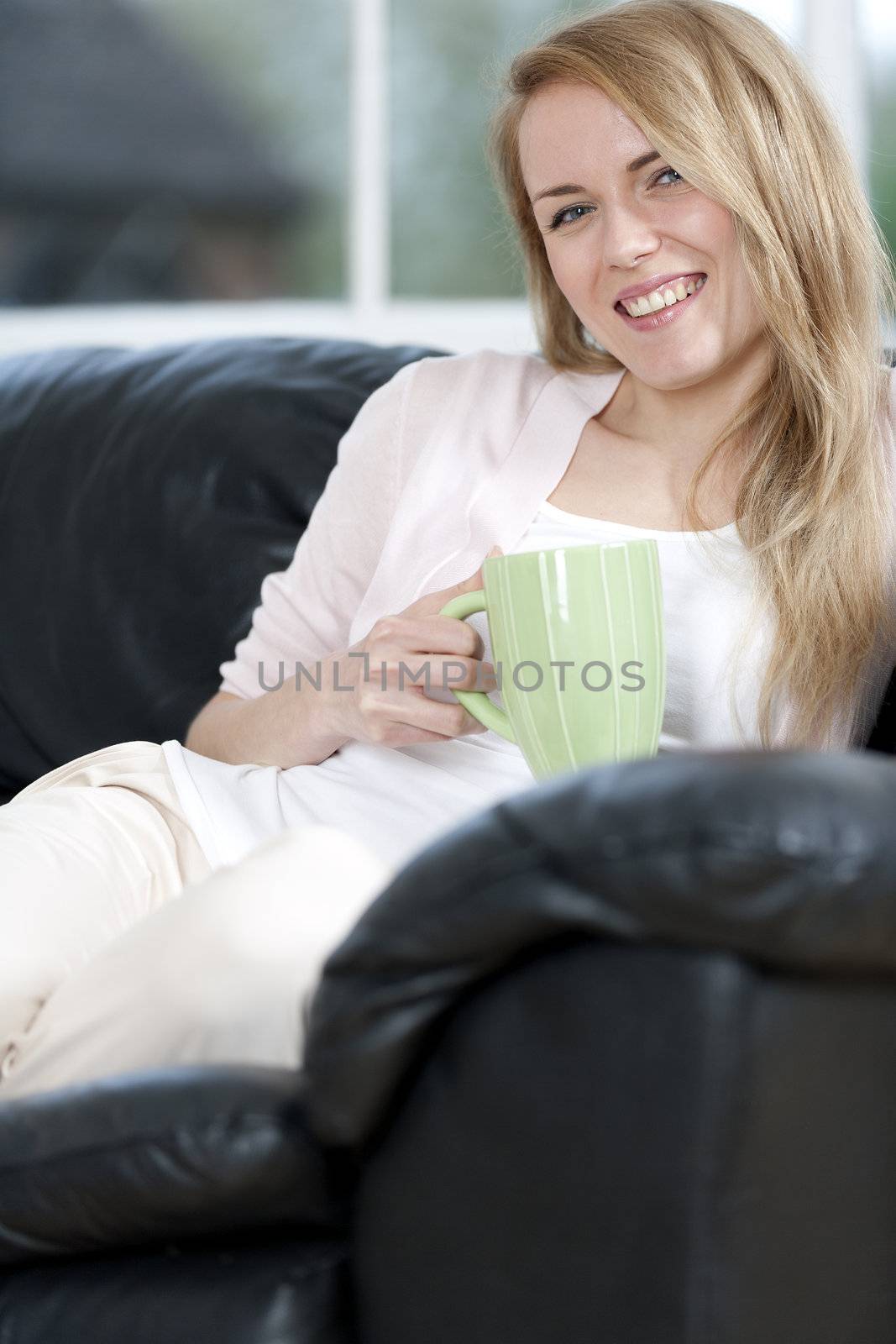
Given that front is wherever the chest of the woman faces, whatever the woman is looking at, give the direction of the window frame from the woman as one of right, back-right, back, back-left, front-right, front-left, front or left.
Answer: back
